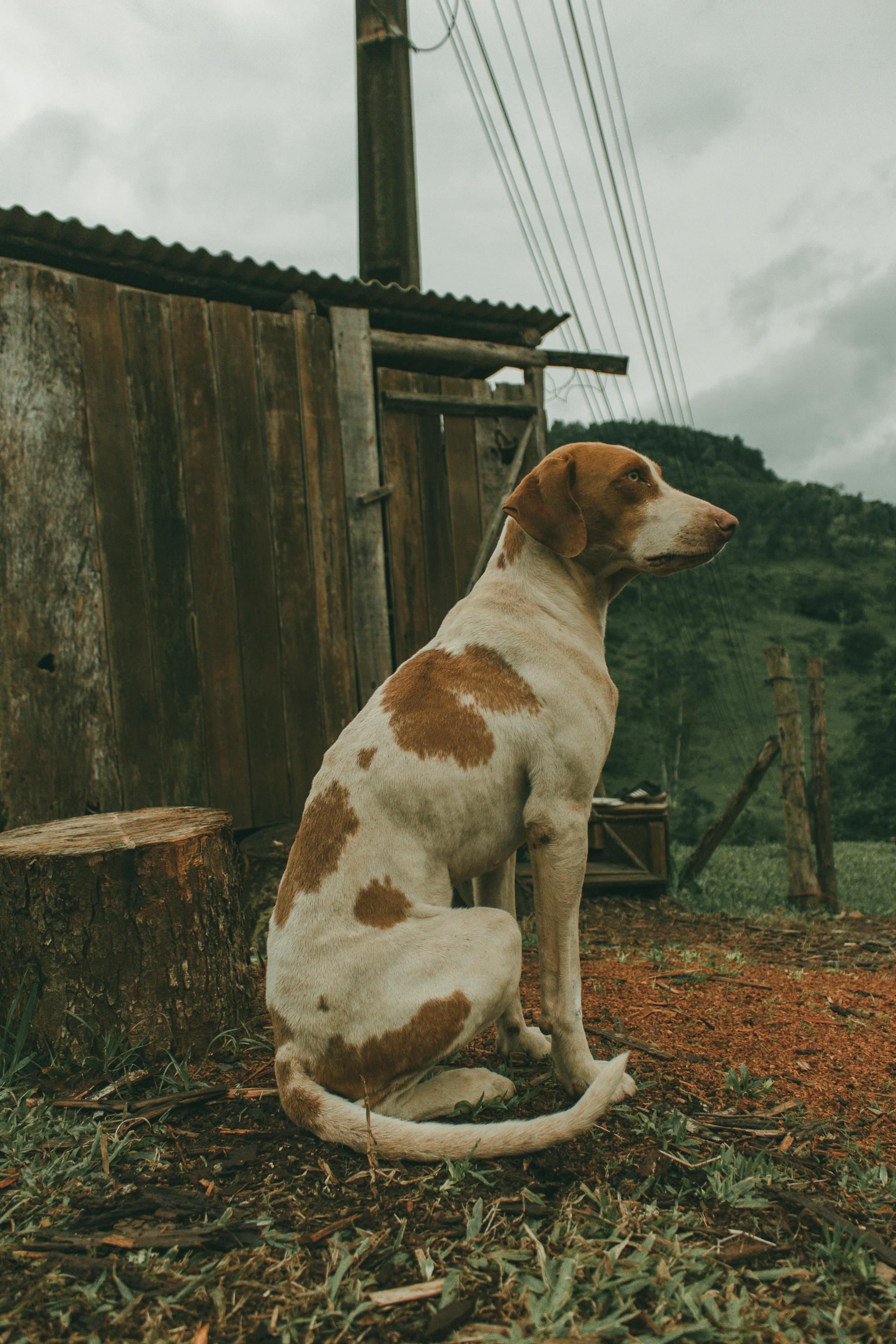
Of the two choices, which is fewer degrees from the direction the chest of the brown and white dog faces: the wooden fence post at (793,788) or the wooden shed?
the wooden fence post

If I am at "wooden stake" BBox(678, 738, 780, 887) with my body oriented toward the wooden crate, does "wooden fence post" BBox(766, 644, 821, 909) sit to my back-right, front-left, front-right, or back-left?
back-left

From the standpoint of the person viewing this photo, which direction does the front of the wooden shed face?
facing the viewer and to the right of the viewer

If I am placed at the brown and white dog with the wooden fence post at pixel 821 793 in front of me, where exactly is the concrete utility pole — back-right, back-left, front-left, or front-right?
front-left

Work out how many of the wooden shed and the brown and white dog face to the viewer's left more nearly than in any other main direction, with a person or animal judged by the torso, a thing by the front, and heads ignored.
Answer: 0

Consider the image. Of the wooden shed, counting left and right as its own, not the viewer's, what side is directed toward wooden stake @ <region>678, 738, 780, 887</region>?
left

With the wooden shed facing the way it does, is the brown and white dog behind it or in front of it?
in front

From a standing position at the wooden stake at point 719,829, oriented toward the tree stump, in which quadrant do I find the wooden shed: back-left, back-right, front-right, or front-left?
front-right
